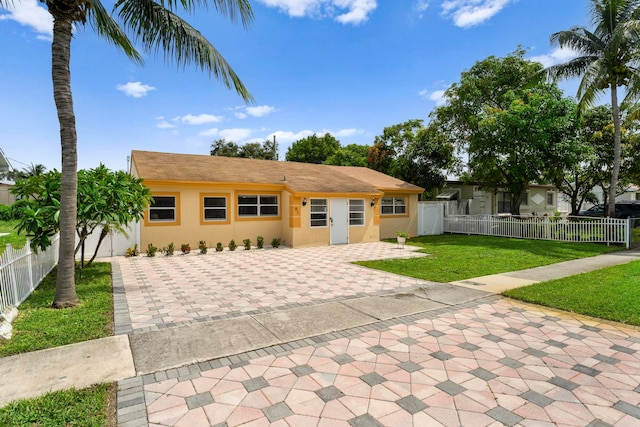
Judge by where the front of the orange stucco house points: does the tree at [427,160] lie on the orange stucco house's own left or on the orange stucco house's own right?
on the orange stucco house's own left

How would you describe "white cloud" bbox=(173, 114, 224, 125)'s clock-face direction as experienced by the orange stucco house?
The white cloud is roughly at 7 o'clock from the orange stucco house.

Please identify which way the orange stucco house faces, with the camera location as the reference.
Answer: facing the viewer and to the right of the viewer

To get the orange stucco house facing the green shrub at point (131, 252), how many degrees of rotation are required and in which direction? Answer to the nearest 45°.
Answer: approximately 90° to its right

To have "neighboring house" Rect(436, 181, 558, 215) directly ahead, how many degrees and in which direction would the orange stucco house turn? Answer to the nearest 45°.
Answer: approximately 90° to its left

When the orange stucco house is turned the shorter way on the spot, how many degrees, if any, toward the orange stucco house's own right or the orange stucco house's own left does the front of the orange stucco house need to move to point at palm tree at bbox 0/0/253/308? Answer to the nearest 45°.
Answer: approximately 45° to the orange stucco house's own right

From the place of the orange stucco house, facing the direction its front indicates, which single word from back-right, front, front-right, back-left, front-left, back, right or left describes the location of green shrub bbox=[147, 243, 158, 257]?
right

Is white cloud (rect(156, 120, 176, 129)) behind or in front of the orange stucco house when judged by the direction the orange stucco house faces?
behind

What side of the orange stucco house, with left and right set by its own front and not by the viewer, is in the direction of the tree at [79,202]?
right
